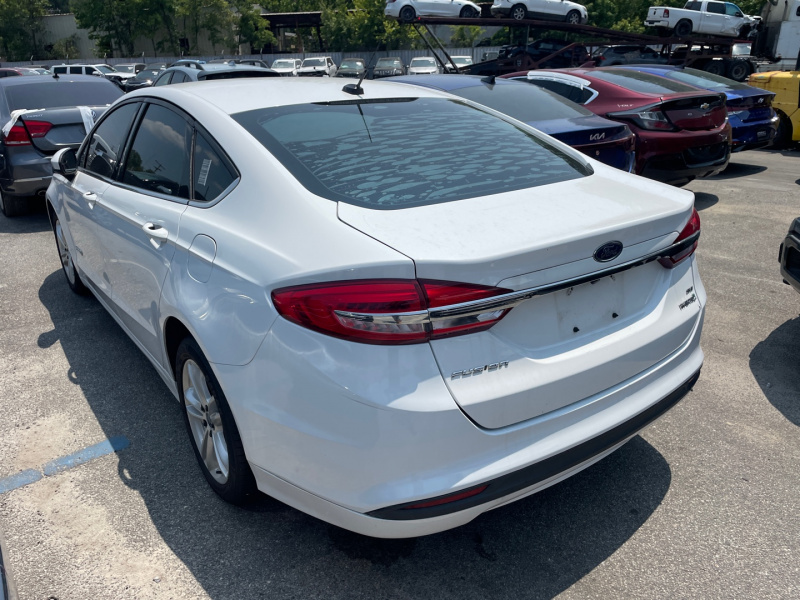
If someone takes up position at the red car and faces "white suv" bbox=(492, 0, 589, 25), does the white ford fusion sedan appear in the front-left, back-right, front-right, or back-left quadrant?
back-left

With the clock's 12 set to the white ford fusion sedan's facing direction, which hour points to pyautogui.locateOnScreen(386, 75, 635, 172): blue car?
The blue car is roughly at 2 o'clock from the white ford fusion sedan.

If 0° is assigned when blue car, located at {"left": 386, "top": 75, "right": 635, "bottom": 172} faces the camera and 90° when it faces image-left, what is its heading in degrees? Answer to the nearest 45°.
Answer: approximately 135°

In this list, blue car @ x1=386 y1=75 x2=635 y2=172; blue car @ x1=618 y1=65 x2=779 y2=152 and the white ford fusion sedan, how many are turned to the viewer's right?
0

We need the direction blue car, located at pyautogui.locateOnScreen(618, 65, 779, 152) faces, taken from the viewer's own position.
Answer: facing away from the viewer and to the left of the viewer

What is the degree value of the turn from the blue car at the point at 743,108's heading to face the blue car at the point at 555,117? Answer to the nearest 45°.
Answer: approximately 90° to its left

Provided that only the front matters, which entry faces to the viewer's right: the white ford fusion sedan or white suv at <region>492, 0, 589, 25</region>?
the white suv

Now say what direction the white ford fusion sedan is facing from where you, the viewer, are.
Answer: facing away from the viewer and to the left of the viewer

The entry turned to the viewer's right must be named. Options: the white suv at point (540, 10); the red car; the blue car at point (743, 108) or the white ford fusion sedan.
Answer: the white suv

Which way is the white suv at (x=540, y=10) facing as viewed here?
to the viewer's right

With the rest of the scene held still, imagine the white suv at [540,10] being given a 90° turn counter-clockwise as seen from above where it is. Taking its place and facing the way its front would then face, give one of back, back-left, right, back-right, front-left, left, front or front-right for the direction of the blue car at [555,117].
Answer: back

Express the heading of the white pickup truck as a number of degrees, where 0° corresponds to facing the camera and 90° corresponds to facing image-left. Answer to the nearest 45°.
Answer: approximately 225°

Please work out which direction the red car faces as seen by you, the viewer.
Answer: facing away from the viewer and to the left of the viewer

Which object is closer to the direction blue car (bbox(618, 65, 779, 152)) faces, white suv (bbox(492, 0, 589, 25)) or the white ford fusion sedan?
the white suv

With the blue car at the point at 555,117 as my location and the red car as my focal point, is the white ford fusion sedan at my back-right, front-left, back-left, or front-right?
back-right

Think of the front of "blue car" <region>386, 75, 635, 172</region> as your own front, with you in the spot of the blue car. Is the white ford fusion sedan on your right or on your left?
on your left

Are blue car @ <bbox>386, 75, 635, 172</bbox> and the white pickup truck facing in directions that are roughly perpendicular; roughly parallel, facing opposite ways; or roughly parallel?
roughly perpendicular
